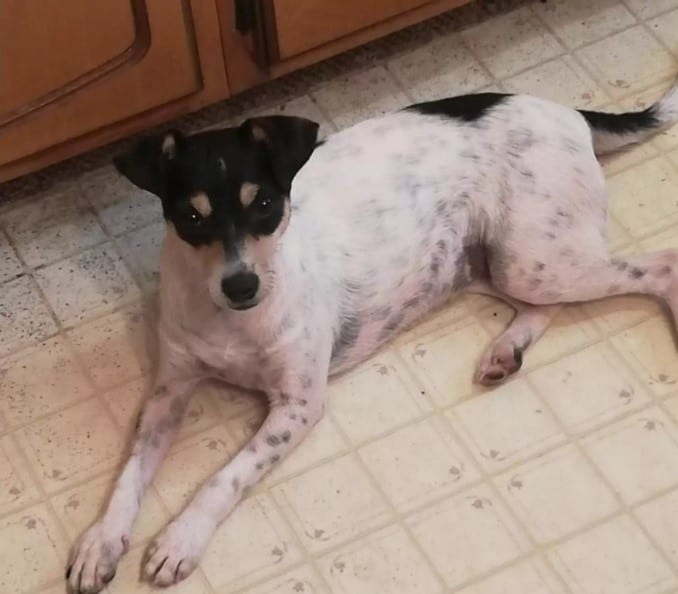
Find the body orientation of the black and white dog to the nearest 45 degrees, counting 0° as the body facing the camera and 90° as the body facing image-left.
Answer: approximately 45°

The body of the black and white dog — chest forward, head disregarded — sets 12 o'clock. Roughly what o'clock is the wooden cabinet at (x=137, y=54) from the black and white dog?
The wooden cabinet is roughly at 3 o'clock from the black and white dog.
